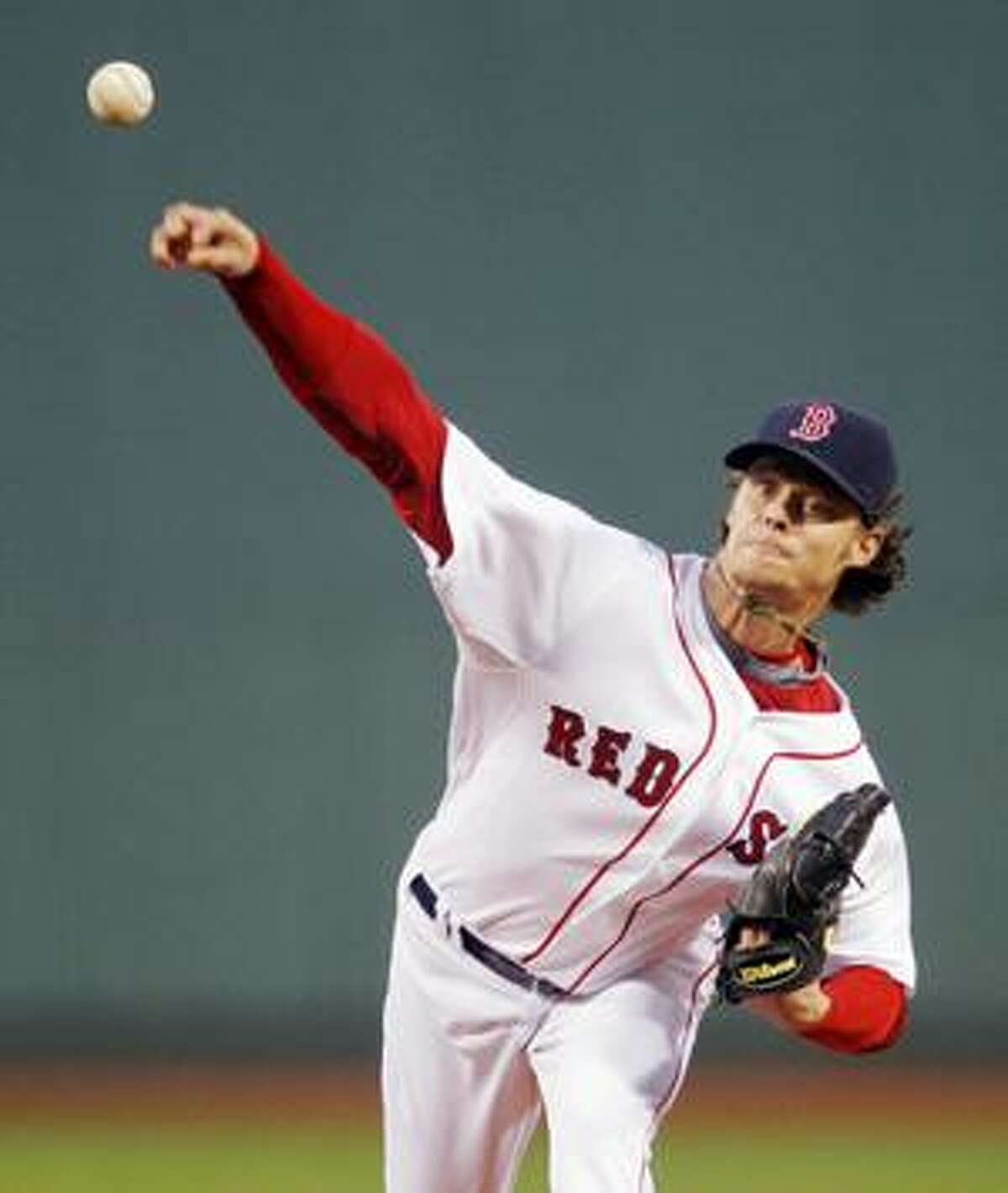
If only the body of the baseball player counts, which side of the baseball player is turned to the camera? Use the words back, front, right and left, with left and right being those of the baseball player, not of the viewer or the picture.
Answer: front

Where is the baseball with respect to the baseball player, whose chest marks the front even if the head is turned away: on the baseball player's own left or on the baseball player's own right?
on the baseball player's own right
